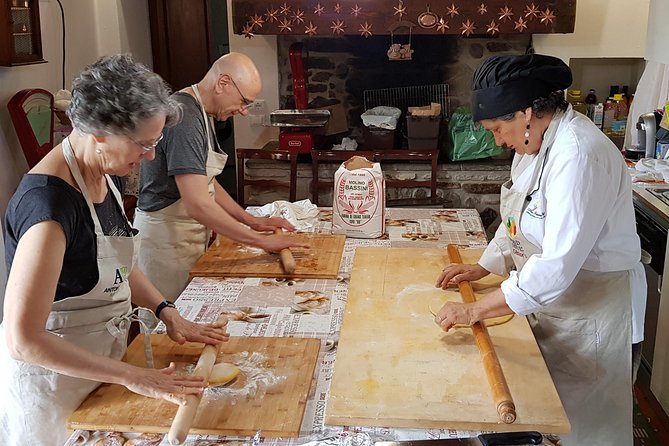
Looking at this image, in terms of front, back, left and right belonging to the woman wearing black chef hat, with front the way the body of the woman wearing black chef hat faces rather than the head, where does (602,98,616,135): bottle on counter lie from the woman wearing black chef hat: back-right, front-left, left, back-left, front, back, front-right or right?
right

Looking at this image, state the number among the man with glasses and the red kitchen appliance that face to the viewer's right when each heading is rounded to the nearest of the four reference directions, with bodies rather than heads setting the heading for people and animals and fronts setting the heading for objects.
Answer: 1

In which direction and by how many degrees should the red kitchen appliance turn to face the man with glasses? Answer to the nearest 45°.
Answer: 0° — it already faces them

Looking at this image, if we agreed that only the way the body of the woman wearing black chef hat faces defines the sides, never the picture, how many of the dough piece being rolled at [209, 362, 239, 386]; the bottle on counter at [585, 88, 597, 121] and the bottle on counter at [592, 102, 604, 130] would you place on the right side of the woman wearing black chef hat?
2

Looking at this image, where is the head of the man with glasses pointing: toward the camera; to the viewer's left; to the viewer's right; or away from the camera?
to the viewer's right

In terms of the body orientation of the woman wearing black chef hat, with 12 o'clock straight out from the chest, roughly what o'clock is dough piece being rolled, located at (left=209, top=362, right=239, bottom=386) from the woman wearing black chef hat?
The dough piece being rolled is roughly at 11 o'clock from the woman wearing black chef hat.

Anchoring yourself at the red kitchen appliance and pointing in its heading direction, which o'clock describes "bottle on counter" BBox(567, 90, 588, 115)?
The bottle on counter is roughly at 9 o'clock from the red kitchen appliance.

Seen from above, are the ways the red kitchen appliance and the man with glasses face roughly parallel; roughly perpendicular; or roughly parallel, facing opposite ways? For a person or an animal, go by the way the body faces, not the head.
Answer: roughly perpendicular

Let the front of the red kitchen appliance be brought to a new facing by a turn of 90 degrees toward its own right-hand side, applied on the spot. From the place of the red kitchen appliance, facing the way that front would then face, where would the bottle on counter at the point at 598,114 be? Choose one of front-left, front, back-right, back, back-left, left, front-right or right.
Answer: back

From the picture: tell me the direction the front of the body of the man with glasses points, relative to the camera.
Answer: to the viewer's right

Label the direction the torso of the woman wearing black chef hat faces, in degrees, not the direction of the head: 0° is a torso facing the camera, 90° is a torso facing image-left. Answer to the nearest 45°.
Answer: approximately 90°

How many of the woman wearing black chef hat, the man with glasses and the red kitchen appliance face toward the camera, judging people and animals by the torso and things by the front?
1

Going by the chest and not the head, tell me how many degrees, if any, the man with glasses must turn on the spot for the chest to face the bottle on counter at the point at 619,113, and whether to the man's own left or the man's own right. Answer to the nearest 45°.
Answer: approximately 45° to the man's own left

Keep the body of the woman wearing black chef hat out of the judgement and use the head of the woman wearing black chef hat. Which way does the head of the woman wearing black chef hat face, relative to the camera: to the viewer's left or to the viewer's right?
to the viewer's left
